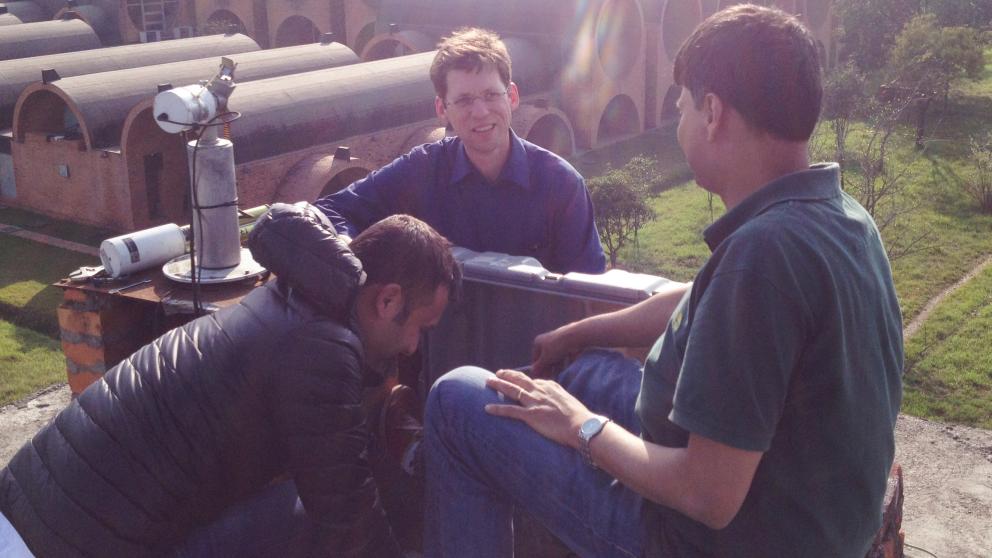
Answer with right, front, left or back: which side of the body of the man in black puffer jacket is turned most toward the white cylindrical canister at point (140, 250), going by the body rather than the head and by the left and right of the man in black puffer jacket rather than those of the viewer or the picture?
left

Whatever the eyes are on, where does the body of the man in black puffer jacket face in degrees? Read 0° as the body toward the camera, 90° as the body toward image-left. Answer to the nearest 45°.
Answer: approximately 270°

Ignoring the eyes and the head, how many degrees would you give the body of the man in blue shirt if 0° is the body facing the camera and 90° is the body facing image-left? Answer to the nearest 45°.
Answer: approximately 0°

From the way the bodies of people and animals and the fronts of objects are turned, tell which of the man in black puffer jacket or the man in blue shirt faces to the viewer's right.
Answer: the man in black puffer jacket

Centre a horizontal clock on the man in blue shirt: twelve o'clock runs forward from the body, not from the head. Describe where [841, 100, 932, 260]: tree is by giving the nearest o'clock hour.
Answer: The tree is roughly at 7 o'clock from the man in blue shirt.

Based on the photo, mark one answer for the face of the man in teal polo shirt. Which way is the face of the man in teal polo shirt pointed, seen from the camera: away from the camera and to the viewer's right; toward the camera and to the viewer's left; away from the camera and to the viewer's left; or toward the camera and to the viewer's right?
away from the camera and to the viewer's left
